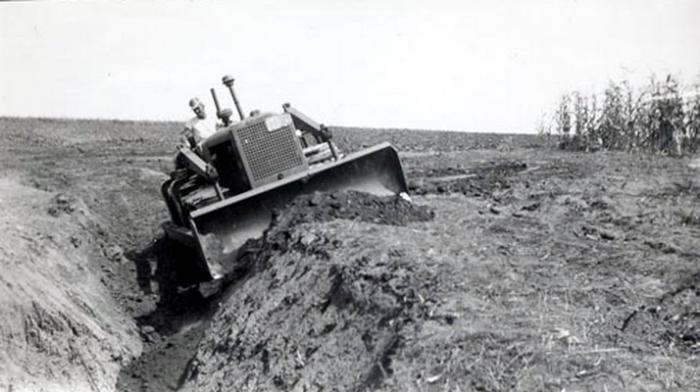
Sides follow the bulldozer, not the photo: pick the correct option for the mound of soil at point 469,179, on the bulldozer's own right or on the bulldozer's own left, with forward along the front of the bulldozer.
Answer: on the bulldozer's own left
